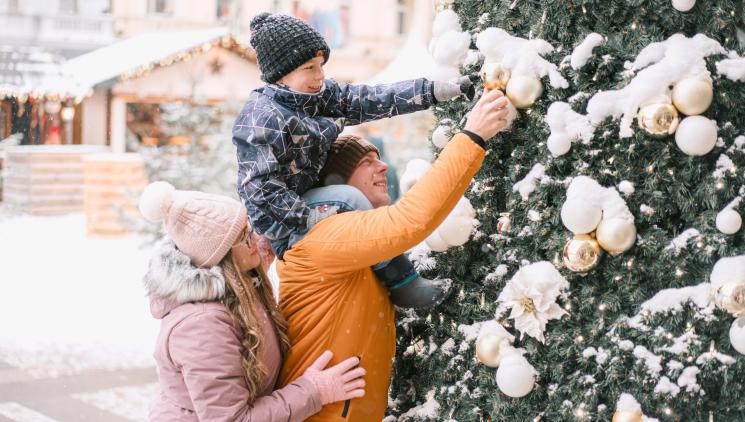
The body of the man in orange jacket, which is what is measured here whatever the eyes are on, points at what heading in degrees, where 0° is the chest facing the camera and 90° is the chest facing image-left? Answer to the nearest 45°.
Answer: approximately 270°

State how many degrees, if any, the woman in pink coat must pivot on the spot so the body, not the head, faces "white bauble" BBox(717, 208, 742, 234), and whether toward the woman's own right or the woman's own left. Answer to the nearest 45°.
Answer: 0° — they already face it

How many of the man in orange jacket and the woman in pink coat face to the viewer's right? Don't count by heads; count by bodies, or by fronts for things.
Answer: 2

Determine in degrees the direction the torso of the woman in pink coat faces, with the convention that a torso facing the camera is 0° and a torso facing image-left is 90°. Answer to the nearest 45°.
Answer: approximately 270°
